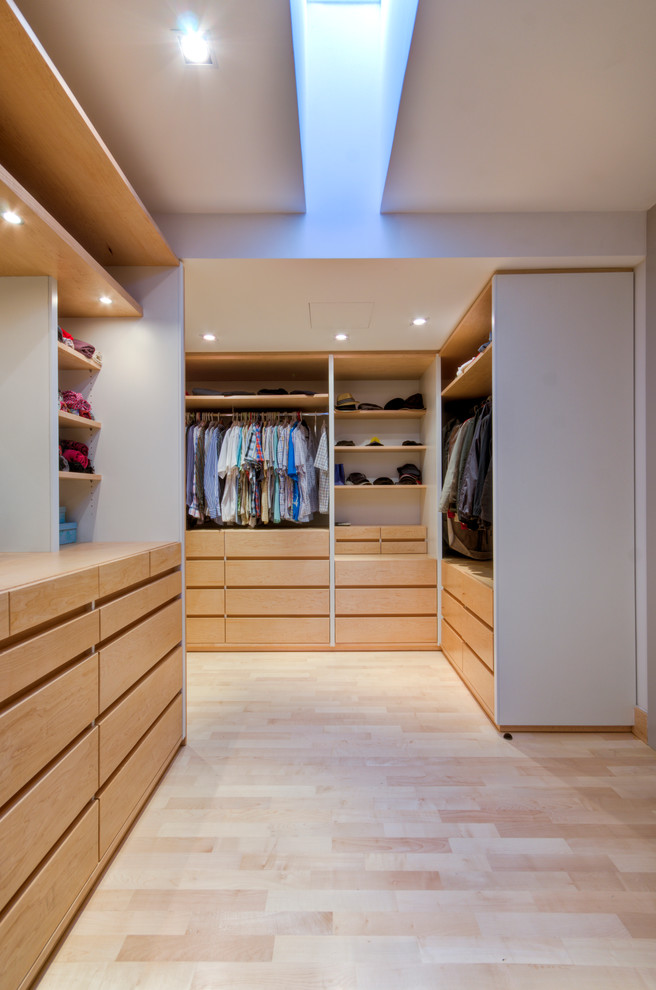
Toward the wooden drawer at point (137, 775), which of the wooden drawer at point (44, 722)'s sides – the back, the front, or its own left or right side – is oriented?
left

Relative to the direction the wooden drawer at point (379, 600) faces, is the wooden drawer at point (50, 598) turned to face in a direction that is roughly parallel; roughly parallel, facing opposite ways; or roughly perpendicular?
roughly perpendicular

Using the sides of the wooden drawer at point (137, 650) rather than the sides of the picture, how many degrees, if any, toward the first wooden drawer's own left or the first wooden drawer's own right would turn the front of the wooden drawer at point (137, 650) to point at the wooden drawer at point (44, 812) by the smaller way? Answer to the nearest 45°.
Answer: approximately 45° to the first wooden drawer's own right

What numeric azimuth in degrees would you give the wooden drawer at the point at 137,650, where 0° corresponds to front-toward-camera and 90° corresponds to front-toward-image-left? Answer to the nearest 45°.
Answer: approximately 315°

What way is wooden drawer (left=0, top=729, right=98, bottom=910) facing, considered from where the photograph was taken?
facing the viewer and to the right of the viewer

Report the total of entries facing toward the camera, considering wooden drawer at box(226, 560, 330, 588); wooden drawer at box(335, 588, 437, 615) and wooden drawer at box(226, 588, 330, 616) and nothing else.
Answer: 3

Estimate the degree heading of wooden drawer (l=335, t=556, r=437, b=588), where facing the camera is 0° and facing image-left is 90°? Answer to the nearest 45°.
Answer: approximately 0°

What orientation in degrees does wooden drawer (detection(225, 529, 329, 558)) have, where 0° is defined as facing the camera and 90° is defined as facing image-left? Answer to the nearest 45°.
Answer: approximately 0°

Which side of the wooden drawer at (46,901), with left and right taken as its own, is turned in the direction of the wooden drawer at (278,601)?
left

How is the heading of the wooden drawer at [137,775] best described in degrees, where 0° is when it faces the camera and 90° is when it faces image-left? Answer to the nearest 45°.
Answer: approximately 315°

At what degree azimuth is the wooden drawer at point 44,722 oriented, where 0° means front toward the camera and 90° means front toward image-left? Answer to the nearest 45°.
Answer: approximately 315°

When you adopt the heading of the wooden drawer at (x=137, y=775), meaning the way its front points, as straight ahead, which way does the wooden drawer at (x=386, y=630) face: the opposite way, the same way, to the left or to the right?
to the right

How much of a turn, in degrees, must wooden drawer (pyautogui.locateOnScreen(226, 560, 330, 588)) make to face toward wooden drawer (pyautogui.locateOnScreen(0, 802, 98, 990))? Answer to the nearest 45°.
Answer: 0° — it already faces it

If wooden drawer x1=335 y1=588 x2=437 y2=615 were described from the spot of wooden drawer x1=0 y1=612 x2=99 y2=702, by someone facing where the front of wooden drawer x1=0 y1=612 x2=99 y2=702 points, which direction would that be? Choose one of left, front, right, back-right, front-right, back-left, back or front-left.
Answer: left
